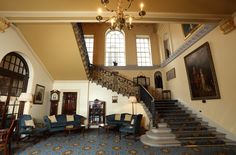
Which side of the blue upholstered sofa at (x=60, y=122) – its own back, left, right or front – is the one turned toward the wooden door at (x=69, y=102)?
back

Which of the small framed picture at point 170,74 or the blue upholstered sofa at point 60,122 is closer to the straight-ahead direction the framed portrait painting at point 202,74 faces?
the blue upholstered sofa

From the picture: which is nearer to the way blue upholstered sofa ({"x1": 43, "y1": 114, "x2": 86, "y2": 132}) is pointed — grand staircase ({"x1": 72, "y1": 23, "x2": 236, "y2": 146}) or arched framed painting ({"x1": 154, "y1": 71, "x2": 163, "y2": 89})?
the grand staircase

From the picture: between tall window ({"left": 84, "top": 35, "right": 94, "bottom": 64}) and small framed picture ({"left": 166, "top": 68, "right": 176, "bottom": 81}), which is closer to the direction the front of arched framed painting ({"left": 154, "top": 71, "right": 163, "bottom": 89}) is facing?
the small framed picture

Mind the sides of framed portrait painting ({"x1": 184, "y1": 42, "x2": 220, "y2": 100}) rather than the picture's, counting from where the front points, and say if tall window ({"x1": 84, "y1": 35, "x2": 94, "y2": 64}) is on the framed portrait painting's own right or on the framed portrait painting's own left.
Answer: on the framed portrait painting's own right

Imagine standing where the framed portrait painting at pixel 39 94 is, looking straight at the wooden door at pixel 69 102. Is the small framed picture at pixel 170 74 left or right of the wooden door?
right

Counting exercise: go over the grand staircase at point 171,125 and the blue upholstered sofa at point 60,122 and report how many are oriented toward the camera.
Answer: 2

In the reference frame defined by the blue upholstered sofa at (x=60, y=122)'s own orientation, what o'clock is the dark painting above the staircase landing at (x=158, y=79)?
The dark painting above the staircase landing is roughly at 9 o'clock from the blue upholstered sofa.

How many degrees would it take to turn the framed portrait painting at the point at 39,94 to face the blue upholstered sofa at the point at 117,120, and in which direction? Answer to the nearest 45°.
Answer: approximately 45° to its left

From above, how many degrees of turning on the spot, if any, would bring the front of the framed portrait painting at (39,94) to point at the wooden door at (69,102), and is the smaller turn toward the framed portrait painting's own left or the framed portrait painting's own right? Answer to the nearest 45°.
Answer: approximately 45° to the framed portrait painting's own left
